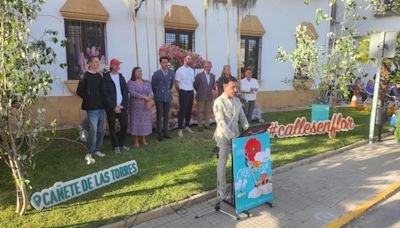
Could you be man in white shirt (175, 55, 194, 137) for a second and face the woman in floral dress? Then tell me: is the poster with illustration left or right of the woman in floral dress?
left

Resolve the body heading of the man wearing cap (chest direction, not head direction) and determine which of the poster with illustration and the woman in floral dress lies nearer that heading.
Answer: the poster with illustration

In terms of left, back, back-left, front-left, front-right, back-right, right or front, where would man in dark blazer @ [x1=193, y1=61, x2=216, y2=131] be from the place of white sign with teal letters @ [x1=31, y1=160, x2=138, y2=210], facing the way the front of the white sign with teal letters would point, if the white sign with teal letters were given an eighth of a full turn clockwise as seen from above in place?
back-left

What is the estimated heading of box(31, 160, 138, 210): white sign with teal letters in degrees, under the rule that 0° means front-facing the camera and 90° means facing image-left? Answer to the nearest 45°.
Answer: approximately 315°

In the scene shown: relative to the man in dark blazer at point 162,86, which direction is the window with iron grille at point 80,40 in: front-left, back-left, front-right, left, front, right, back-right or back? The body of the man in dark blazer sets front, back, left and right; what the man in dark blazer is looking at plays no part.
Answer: back

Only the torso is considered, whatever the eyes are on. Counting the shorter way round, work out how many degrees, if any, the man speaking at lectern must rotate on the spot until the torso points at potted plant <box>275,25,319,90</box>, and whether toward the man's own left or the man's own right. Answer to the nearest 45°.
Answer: approximately 90° to the man's own left

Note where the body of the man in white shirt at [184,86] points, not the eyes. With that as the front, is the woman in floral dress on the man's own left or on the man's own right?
on the man's own right

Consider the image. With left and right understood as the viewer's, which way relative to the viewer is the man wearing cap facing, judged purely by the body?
facing the viewer and to the right of the viewer

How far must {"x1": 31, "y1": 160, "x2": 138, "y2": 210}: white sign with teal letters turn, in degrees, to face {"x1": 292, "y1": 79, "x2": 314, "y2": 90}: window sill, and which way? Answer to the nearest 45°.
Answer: approximately 90° to its left

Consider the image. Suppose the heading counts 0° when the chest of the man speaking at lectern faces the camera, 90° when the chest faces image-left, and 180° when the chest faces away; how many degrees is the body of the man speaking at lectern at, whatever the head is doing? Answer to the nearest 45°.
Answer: approximately 315°

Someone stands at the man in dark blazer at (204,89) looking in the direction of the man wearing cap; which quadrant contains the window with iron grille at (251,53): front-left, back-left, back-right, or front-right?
back-right

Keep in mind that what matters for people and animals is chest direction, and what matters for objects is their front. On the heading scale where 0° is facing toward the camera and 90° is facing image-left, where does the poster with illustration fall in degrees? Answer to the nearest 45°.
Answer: approximately 315°

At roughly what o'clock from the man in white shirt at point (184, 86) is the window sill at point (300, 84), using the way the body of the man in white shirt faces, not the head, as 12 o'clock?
The window sill is roughly at 9 o'clock from the man in white shirt.

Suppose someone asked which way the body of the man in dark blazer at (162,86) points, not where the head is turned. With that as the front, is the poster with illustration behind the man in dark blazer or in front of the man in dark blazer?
in front
